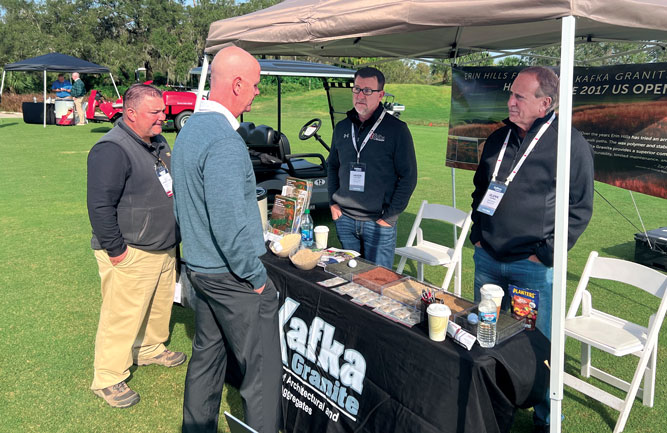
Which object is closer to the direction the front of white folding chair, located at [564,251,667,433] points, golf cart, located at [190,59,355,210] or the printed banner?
the golf cart

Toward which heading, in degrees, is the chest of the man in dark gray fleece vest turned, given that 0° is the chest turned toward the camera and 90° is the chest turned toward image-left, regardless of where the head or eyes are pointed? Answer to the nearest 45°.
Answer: approximately 315°

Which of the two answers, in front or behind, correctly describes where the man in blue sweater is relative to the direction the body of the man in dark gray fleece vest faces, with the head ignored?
in front

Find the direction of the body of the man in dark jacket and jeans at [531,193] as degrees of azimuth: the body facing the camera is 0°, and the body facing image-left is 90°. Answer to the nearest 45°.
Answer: approximately 45°

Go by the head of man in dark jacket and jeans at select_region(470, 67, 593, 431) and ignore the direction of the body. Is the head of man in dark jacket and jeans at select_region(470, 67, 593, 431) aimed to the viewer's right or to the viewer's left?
to the viewer's left

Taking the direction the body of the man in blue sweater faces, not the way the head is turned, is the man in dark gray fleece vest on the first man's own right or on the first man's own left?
on the first man's own left

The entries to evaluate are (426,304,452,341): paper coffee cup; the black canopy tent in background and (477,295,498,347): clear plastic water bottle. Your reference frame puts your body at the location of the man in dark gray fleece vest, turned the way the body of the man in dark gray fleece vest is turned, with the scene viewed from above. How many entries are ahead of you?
2

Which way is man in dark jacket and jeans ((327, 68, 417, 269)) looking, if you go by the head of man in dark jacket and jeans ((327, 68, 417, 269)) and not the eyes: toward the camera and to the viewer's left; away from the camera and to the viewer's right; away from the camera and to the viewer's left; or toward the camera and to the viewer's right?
toward the camera and to the viewer's left
